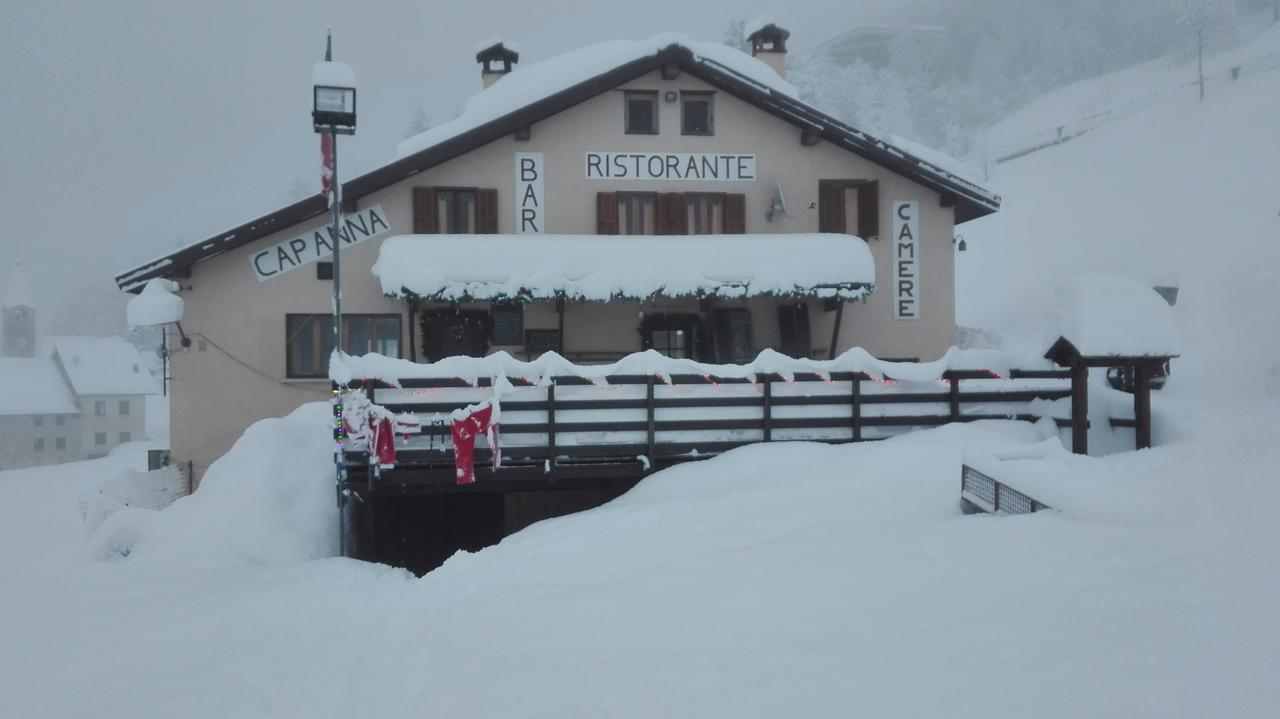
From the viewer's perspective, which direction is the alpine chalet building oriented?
toward the camera

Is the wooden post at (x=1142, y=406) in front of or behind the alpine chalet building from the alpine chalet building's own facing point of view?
in front

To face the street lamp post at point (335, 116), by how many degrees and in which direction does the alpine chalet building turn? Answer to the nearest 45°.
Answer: approximately 45° to its right

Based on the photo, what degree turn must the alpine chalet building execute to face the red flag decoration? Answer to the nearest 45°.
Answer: approximately 45° to its right

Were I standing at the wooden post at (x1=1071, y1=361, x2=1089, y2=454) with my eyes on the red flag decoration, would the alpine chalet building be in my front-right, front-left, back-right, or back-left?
front-right

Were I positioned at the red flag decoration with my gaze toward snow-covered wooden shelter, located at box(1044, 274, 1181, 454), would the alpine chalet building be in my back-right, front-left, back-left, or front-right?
front-left

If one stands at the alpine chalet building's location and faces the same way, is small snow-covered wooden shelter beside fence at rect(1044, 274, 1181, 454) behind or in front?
in front
